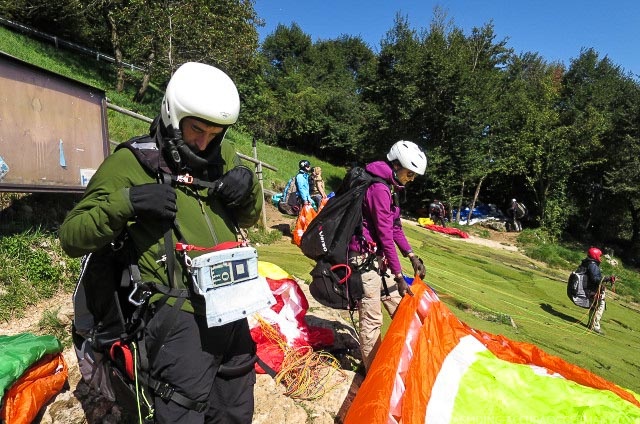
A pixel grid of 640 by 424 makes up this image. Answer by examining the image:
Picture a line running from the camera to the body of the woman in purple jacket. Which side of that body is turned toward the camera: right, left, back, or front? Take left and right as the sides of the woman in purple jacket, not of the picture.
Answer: right

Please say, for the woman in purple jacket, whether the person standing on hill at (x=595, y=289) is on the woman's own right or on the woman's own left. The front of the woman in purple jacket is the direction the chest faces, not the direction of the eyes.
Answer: on the woman's own left

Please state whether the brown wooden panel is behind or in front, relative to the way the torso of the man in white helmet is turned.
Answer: behind

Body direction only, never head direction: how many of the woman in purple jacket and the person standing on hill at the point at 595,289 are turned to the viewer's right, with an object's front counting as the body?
2

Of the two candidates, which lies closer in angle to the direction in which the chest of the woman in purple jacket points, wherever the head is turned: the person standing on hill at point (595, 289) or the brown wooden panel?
the person standing on hill

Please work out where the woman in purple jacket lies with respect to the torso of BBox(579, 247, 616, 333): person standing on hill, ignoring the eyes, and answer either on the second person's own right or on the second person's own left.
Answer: on the second person's own right

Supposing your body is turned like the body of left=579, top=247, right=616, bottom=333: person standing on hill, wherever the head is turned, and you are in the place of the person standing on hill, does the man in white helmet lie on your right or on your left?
on your right

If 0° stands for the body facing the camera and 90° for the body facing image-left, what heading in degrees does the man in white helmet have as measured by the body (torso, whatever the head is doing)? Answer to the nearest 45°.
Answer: approximately 315°

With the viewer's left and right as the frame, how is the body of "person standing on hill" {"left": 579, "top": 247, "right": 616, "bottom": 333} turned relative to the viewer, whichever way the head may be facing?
facing to the right of the viewer
